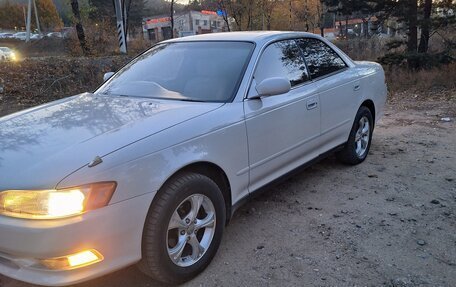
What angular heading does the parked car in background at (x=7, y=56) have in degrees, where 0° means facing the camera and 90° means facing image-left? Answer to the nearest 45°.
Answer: approximately 315°

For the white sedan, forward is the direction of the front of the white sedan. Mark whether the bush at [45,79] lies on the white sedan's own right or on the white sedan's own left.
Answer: on the white sedan's own right

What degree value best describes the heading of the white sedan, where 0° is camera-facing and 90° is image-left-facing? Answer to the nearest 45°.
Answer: approximately 45°
